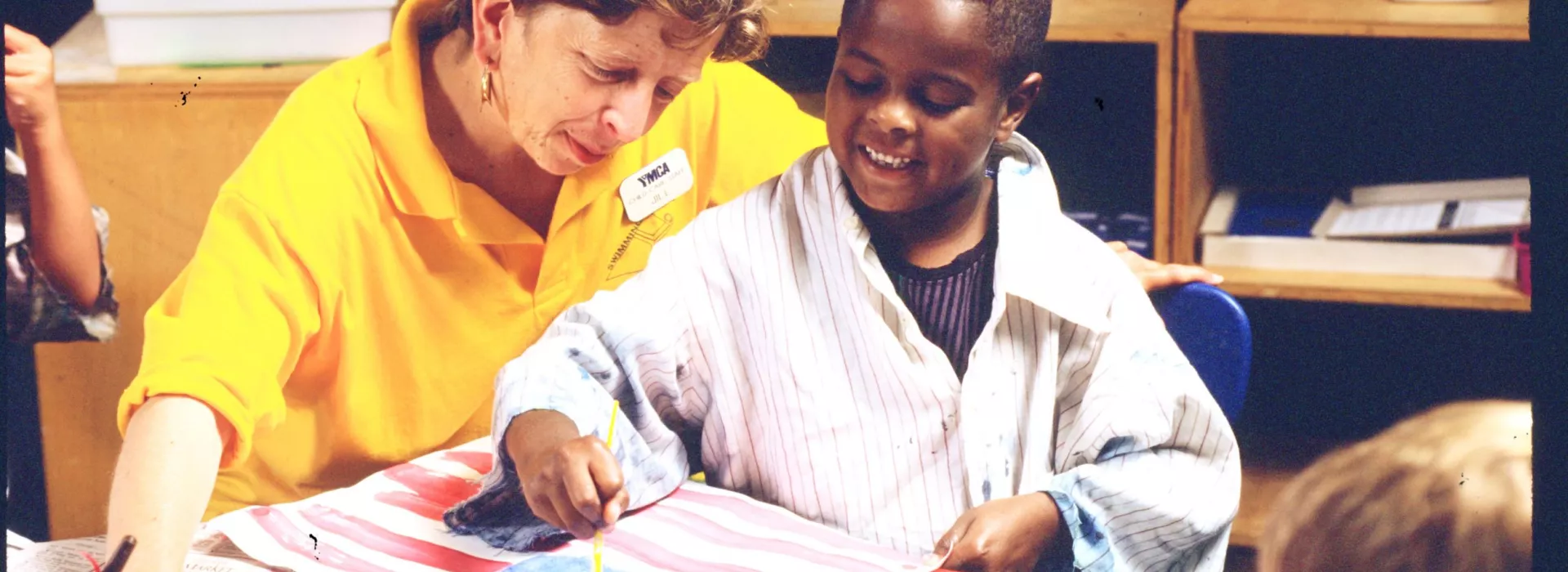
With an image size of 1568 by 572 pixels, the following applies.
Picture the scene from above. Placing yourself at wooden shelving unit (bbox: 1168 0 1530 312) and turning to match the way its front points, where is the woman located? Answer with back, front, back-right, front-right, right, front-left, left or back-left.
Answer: front-right

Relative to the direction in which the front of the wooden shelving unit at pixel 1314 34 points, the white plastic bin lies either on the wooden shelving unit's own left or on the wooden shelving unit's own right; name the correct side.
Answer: on the wooden shelving unit's own right

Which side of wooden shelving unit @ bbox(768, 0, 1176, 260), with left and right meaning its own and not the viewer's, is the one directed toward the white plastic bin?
right

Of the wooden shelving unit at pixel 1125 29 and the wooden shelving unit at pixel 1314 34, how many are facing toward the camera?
2

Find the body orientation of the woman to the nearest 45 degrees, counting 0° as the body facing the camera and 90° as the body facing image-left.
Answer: approximately 315°

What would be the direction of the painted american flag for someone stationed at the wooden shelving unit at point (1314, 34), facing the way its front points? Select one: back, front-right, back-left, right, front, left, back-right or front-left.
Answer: front-right

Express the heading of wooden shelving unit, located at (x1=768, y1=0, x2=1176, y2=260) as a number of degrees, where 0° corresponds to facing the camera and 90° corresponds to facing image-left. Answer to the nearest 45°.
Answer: approximately 0°
